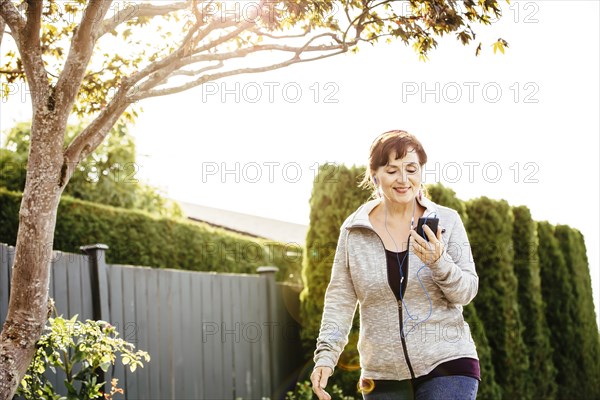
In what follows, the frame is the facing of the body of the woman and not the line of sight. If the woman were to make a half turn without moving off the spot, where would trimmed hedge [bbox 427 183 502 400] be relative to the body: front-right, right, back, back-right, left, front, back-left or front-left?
front

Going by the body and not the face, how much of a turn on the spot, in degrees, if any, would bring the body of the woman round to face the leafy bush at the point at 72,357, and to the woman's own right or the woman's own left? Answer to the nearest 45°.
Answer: approximately 135° to the woman's own right

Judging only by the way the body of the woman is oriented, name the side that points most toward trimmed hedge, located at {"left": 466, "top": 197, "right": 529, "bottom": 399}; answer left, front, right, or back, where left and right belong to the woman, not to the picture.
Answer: back

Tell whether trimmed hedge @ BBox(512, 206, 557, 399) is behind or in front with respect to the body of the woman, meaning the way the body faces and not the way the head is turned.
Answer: behind

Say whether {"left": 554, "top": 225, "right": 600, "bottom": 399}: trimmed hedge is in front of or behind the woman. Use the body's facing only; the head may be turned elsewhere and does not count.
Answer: behind

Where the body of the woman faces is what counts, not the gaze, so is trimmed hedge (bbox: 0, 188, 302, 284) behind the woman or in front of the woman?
behind

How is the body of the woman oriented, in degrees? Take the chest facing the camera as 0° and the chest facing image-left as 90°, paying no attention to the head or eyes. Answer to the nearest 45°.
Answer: approximately 0°
